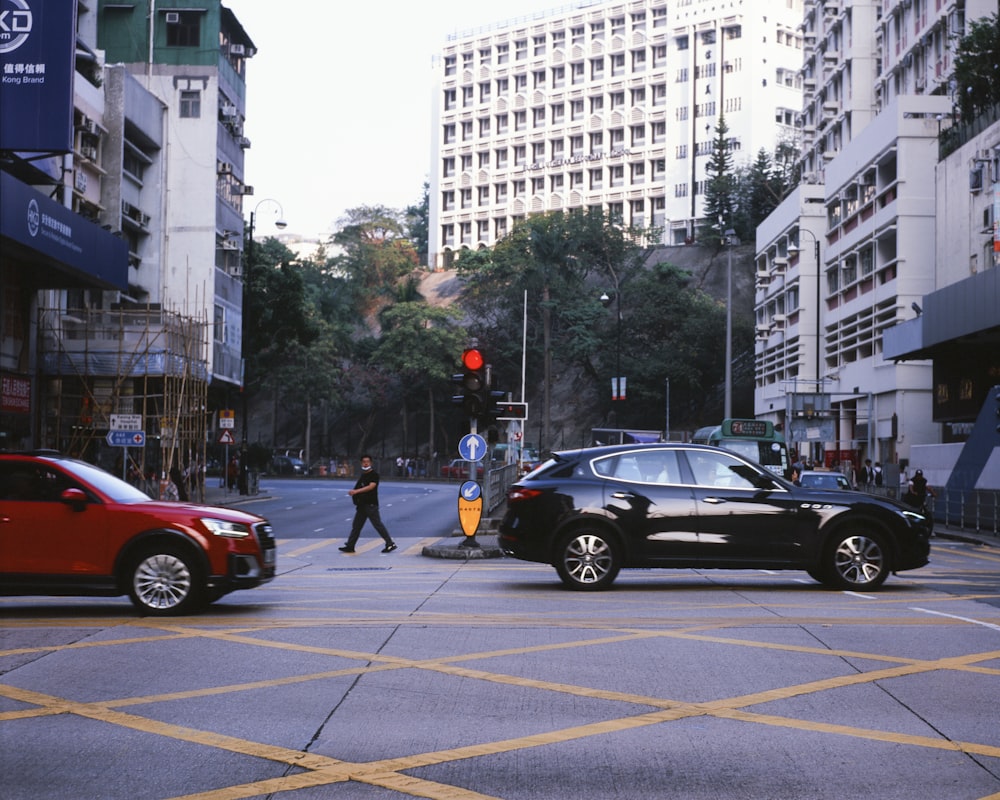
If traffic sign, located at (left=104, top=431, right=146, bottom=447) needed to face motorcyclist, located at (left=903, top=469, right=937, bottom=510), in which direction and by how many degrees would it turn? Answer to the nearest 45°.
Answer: approximately 90° to its left

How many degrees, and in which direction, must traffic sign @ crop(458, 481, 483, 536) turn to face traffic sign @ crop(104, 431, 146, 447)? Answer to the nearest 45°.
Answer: approximately 135° to its right

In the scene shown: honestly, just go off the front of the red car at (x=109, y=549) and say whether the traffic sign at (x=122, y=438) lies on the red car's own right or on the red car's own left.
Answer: on the red car's own left

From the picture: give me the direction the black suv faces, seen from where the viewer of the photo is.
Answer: facing to the right of the viewer

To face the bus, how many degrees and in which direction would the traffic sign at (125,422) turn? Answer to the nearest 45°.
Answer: approximately 90° to its left

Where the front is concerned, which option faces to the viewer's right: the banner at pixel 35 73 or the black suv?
the black suv

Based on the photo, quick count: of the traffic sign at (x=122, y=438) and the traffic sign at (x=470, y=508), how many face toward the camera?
2

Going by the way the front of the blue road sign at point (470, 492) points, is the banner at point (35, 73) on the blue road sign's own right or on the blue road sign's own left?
on the blue road sign's own right

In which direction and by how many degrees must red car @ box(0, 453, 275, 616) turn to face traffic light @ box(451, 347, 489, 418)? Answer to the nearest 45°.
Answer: approximately 45° to its left

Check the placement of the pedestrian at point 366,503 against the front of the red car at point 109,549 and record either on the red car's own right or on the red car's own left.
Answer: on the red car's own left

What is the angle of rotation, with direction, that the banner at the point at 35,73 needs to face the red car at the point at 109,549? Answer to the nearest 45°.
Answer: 0° — it already faces it

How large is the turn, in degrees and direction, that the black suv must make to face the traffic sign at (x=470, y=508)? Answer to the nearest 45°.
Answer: approximately 135° to its left

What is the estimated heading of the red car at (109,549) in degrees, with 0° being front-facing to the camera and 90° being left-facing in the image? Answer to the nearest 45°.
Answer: approximately 270°

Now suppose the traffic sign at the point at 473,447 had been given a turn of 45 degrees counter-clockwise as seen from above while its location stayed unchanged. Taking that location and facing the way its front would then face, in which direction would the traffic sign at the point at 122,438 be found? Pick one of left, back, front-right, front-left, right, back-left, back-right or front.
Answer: back

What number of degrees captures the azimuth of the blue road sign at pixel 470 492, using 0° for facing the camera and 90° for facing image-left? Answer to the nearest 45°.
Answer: approximately 0°
